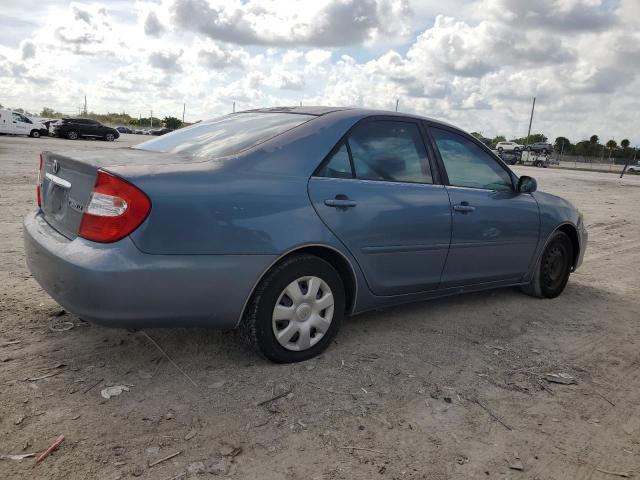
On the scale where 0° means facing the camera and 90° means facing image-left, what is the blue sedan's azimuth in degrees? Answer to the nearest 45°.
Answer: approximately 225°

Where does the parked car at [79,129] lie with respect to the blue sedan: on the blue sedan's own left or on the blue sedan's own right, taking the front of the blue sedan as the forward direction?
on the blue sedan's own left

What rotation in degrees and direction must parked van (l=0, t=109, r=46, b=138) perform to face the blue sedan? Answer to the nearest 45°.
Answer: approximately 90° to its right

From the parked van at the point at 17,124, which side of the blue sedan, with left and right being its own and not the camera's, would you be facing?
left

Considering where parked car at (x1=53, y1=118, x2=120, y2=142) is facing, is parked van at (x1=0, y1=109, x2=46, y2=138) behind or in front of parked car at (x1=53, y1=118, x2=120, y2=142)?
behind

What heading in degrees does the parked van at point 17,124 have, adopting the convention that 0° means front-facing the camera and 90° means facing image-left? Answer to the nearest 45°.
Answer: approximately 270°

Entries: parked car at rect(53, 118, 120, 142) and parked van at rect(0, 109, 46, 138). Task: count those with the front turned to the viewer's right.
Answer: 2

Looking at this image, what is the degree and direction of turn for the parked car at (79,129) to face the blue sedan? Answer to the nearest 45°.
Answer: approximately 90° to its right

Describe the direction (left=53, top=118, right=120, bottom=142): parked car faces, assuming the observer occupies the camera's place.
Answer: facing to the right of the viewer
